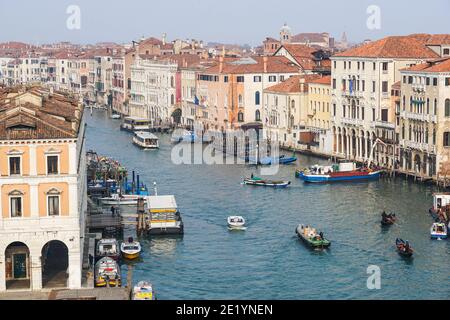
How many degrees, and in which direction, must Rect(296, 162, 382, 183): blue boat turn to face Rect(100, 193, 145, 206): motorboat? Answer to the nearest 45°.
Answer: approximately 45° to its left

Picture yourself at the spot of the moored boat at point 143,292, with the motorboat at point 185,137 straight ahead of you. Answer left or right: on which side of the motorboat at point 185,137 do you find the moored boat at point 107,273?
left

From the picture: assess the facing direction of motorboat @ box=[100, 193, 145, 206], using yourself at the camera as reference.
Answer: facing to the left of the viewer

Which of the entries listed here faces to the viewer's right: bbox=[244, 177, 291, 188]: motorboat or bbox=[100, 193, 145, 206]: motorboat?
bbox=[244, 177, 291, 188]: motorboat

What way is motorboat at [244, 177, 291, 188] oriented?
to the viewer's right

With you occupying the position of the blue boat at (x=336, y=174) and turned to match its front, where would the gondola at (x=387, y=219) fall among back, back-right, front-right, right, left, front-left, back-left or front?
left
